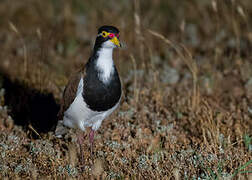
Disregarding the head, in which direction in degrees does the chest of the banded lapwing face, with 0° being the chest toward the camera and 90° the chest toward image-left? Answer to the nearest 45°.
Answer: approximately 315°
